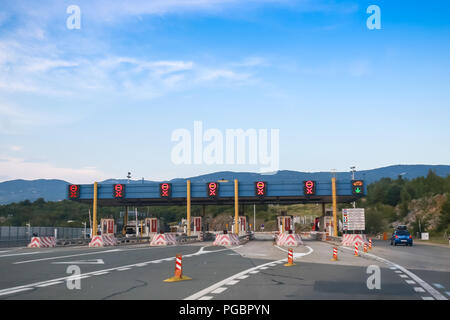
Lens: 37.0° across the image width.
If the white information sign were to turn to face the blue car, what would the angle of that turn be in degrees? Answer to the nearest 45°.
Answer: approximately 45° to its left

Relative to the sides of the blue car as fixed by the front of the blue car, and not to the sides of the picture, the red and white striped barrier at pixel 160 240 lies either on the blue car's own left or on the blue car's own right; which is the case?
on the blue car's own left

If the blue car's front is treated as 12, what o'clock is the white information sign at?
The white information sign is roughly at 10 o'clock from the blue car.

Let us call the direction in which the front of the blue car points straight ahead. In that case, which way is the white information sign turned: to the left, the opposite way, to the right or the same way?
the opposite way

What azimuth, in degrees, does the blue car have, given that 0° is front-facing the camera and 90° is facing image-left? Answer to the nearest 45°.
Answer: approximately 180°

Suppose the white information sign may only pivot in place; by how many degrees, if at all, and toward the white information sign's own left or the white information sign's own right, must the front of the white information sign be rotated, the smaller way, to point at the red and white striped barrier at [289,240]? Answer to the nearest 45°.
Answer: approximately 45° to the white information sign's own right

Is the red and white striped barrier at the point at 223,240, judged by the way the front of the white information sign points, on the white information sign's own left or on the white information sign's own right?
on the white information sign's own right
